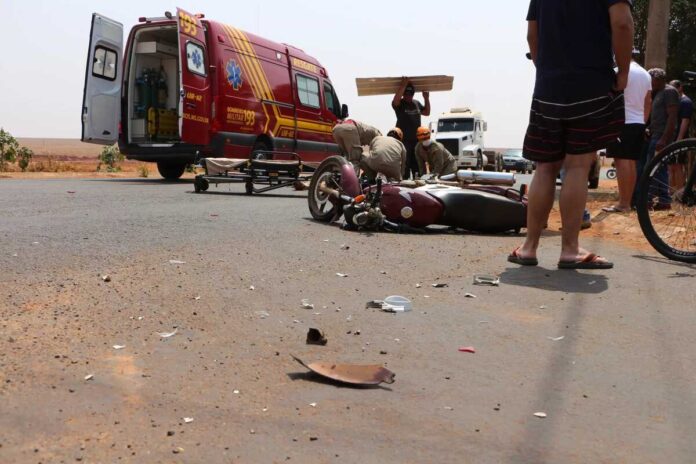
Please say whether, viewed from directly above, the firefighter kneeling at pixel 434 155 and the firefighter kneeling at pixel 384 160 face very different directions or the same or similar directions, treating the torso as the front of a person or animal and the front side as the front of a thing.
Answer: very different directions

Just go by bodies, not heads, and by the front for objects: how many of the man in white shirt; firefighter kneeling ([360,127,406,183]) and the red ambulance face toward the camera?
0

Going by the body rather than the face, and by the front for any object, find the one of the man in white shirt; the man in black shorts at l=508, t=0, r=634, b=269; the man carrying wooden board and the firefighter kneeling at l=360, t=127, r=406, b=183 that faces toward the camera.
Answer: the man carrying wooden board

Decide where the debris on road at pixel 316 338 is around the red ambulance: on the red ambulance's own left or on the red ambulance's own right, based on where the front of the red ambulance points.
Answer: on the red ambulance's own right

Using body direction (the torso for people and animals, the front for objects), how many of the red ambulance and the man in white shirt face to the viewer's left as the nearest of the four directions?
1

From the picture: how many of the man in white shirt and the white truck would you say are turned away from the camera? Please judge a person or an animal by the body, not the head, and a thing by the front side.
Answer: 0

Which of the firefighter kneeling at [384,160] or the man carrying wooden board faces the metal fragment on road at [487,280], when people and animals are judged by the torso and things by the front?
the man carrying wooden board

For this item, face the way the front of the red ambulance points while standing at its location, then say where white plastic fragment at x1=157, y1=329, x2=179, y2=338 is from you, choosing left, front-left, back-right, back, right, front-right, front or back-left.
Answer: back-right

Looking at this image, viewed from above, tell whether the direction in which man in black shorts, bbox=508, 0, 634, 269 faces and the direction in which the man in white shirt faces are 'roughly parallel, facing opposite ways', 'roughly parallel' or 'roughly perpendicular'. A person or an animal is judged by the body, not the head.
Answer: roughly perpendicular

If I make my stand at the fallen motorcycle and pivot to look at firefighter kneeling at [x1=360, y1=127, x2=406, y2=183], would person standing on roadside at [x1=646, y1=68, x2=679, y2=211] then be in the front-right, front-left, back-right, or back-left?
front-right

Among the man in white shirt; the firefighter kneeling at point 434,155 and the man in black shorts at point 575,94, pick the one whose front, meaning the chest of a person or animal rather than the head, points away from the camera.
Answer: the man in black shorts

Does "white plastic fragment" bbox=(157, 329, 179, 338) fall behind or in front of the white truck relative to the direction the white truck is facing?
in front

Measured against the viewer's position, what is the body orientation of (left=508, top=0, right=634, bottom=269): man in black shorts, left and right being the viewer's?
facing away from the viewer

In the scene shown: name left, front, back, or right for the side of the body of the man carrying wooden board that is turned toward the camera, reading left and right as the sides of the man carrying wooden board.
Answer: front

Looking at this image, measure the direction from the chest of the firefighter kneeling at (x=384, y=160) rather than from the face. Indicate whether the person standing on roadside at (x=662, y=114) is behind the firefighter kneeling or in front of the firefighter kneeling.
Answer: in front

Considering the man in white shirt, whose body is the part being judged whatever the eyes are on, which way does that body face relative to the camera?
to the viewer's left

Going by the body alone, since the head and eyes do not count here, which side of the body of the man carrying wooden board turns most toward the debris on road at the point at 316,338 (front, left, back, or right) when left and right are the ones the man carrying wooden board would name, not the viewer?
front

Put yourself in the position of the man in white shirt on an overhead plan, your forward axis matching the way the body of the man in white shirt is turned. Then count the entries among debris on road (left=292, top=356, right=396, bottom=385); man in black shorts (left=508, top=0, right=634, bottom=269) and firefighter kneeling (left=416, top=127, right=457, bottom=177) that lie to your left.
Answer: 2
